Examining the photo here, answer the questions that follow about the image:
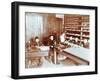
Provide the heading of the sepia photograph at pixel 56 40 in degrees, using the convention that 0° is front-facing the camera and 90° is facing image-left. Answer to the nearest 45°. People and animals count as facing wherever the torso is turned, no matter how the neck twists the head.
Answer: approximately 315°

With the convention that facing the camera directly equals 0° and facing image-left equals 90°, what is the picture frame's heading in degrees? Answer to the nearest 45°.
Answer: approximately 315°
